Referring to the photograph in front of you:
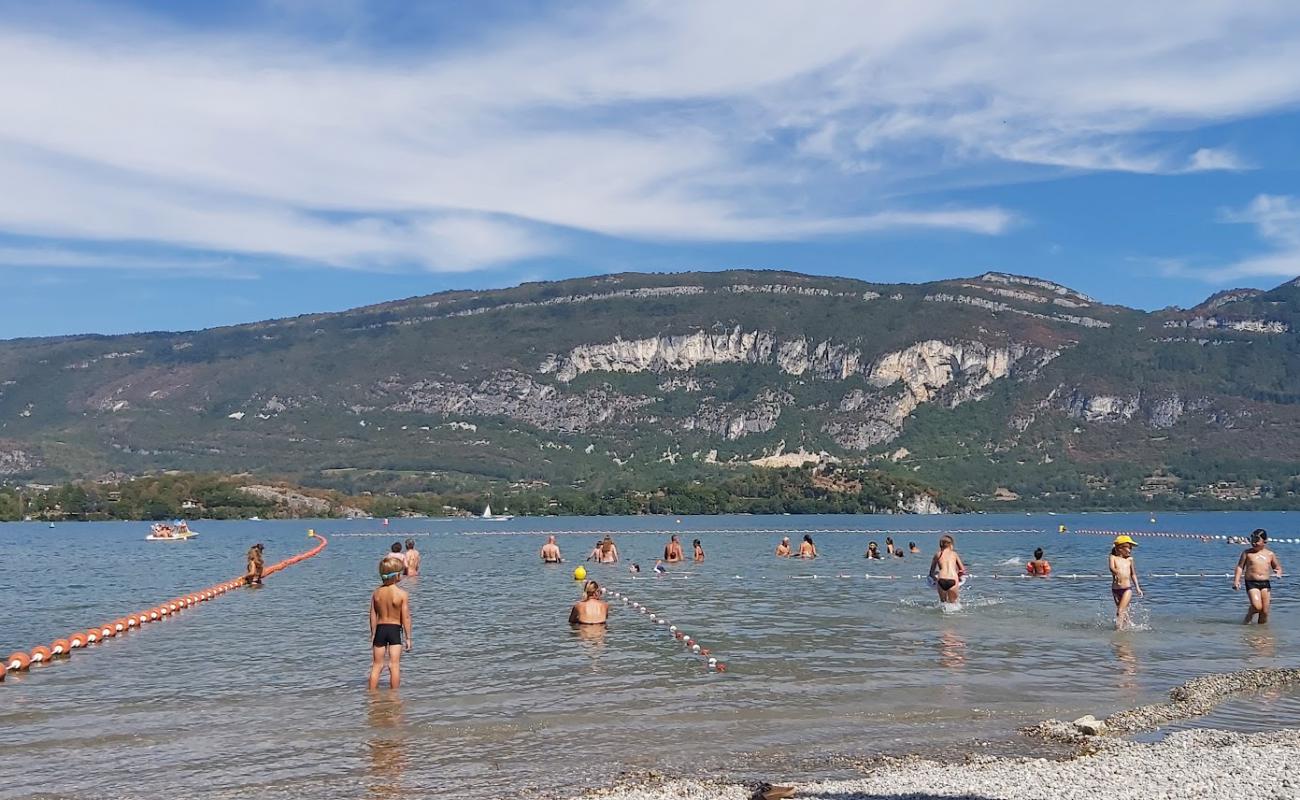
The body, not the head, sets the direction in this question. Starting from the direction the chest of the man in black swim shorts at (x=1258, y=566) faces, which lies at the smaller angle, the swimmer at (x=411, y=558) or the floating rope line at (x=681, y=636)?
the floating rope line

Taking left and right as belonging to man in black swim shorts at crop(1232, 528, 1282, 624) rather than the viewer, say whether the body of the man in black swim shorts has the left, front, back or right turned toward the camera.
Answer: front

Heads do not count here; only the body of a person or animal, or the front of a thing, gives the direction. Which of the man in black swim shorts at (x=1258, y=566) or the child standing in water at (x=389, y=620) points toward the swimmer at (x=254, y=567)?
the child standing in water

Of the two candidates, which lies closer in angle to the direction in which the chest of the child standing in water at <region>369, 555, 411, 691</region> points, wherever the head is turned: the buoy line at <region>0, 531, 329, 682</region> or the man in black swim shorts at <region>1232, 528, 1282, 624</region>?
the buoy line

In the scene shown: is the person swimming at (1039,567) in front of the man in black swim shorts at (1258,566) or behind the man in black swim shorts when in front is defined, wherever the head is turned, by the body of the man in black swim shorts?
behind

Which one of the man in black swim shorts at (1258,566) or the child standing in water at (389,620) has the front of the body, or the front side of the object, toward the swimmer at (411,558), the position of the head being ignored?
the child standing in water

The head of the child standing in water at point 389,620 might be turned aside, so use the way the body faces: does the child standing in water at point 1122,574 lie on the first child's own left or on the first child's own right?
on the first child's own right

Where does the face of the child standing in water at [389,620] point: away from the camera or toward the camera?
away from the camera

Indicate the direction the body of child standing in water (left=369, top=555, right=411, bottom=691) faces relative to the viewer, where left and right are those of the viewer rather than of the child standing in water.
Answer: facing away from the viewer

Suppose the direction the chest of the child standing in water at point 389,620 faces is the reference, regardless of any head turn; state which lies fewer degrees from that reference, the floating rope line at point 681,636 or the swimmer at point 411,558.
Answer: the swimmer
